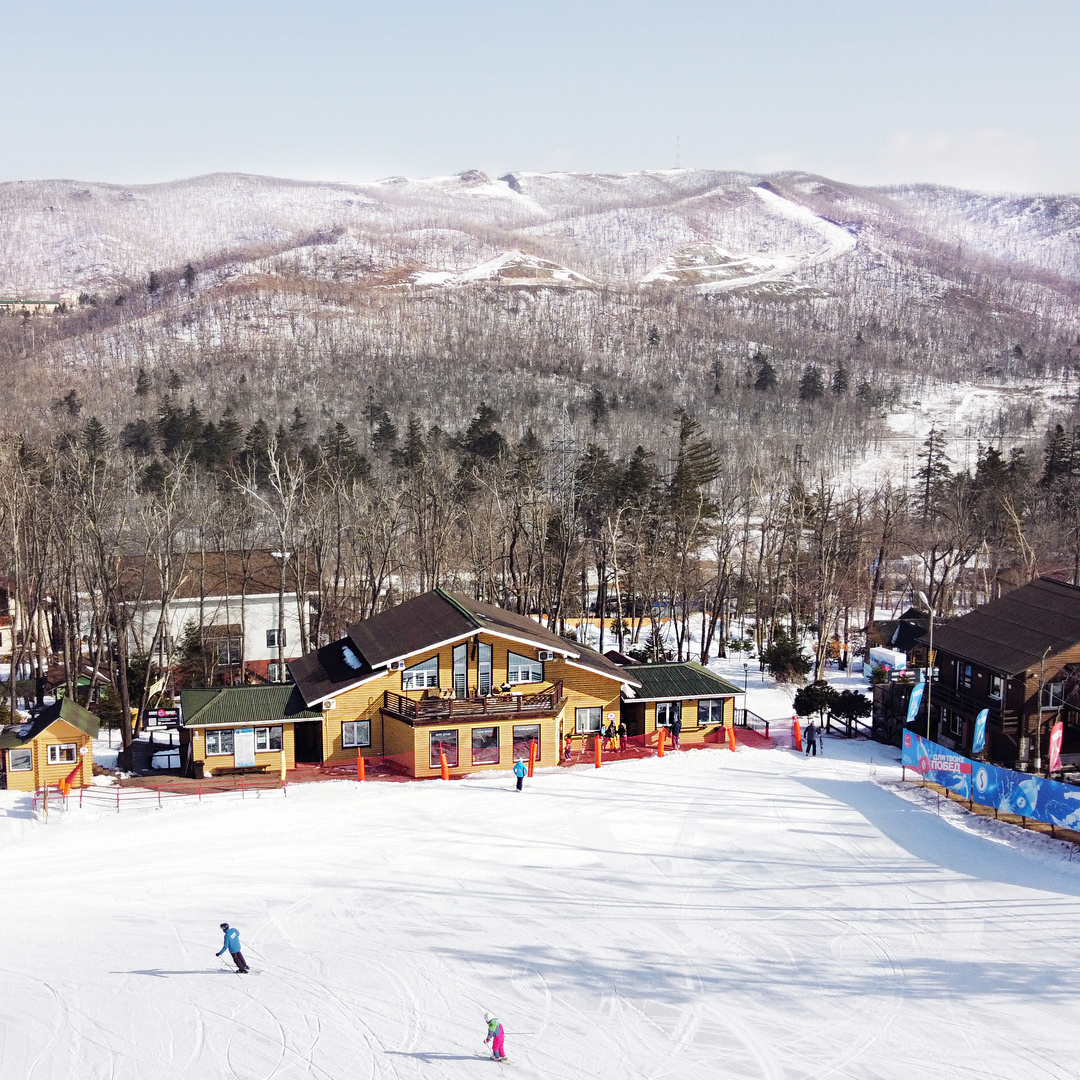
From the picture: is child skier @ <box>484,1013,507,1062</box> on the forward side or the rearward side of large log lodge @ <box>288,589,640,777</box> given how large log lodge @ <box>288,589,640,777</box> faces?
on the forward side

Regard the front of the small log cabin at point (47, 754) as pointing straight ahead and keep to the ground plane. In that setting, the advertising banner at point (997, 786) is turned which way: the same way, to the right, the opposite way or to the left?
to the right

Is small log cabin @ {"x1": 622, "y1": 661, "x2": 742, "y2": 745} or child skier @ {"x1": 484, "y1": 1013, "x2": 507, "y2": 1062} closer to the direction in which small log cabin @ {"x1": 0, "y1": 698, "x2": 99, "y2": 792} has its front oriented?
the child skier

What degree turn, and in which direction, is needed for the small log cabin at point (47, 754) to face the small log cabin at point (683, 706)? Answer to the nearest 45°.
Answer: approximately 90° to its left

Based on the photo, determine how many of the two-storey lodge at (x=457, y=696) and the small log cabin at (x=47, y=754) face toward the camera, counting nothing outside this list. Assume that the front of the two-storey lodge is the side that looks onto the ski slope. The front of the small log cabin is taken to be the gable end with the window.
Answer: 2

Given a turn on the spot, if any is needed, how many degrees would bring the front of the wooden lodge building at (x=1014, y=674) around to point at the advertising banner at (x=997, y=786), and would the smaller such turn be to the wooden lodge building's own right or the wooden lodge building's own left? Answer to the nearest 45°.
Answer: approximately 45° to the wooden lodge building's own left

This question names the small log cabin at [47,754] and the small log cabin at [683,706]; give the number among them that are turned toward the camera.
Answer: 2

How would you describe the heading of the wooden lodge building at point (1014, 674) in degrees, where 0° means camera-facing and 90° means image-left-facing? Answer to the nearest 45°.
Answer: approximately 45°

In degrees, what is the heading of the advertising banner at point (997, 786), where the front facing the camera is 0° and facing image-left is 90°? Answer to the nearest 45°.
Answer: approximately 45°

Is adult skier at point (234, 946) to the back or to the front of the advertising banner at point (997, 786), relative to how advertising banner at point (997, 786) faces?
to the front

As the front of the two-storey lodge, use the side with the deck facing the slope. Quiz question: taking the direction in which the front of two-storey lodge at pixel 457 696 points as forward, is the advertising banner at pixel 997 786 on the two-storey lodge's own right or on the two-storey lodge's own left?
on the two-storey lodge's own left

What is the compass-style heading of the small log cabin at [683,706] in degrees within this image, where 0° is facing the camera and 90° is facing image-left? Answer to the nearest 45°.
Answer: approximately 0°
